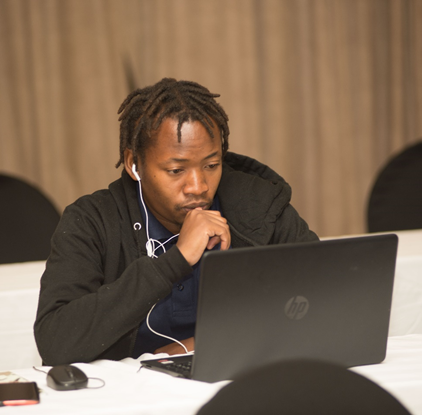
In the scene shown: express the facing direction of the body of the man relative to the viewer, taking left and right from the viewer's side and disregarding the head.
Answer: facing the viewer and to the right of the viewer

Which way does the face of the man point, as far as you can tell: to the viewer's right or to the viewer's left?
to the viewer's right

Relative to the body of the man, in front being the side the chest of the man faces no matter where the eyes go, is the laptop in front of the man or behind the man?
in front

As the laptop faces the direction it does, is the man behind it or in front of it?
in front

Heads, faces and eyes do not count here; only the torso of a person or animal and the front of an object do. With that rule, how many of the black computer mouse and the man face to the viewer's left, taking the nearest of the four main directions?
0

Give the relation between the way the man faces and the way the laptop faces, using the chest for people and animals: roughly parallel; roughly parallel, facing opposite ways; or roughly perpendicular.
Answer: roughly parallel, facing opposite ways

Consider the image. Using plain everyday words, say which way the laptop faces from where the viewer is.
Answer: facing away from the viewer and to the left of the viewer
